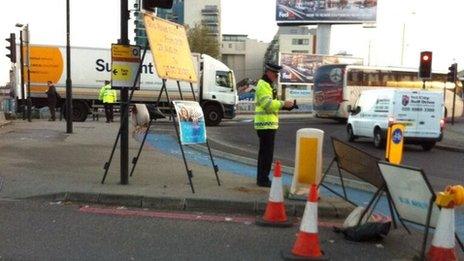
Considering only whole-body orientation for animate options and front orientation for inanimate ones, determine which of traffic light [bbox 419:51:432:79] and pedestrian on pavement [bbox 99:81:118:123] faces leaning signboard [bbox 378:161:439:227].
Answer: the traffic light

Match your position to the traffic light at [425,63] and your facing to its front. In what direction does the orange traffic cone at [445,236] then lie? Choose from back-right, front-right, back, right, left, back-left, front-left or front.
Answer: front

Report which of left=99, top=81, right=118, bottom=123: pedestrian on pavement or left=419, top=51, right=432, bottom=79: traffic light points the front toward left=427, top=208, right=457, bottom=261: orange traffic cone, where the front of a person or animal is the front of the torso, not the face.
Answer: the traffic light

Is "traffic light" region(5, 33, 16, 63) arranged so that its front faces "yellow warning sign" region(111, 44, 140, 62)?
no

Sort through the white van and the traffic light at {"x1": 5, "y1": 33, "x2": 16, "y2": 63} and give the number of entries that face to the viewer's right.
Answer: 0

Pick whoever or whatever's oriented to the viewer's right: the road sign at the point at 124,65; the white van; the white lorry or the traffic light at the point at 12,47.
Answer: the white lorry

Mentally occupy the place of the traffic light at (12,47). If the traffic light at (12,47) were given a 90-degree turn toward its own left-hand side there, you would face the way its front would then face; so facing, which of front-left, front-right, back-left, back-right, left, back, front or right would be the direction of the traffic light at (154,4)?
front

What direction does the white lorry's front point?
to the viewer's right

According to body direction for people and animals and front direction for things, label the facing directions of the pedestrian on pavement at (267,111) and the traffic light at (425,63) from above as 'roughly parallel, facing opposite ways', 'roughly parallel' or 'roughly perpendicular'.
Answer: roughly perpendicular

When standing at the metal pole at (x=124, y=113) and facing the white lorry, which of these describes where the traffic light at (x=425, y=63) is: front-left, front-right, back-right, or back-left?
front-right

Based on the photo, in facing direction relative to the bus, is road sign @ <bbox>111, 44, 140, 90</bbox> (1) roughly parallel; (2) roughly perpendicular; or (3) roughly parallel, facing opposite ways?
roughly perpendicular

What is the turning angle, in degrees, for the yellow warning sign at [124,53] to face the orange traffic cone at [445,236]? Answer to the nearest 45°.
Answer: approximately 45° to its left

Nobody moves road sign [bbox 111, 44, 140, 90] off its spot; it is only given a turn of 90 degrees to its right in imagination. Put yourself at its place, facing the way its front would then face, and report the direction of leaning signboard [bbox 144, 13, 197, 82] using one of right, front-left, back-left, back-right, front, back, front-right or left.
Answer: back

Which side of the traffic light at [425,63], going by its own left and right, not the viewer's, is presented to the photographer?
front

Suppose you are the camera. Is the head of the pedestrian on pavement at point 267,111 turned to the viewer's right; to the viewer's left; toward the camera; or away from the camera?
to the viewer's right
